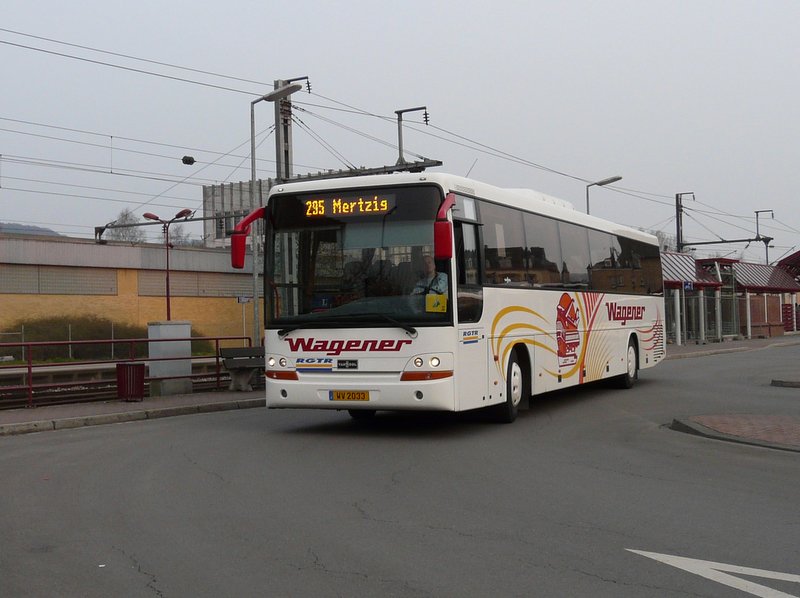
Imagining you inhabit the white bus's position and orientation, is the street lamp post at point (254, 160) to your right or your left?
on your right

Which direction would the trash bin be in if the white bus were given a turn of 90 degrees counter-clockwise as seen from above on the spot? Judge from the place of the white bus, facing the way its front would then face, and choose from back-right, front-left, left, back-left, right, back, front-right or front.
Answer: back

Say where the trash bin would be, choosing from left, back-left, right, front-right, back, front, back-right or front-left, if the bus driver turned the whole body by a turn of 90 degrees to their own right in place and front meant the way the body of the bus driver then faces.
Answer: front

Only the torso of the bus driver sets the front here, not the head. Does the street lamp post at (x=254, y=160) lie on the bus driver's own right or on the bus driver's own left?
on the bus driver's own right

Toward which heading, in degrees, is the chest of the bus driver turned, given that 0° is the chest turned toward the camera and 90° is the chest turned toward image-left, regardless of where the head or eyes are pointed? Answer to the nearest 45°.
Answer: approximately 45°

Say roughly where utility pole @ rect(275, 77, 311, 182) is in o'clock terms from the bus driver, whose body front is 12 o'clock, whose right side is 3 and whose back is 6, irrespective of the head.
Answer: The utility pole is roughly at 4 o'clock from the bus driver.

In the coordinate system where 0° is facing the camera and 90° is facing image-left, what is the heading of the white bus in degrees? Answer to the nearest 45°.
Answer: approximately 45°
